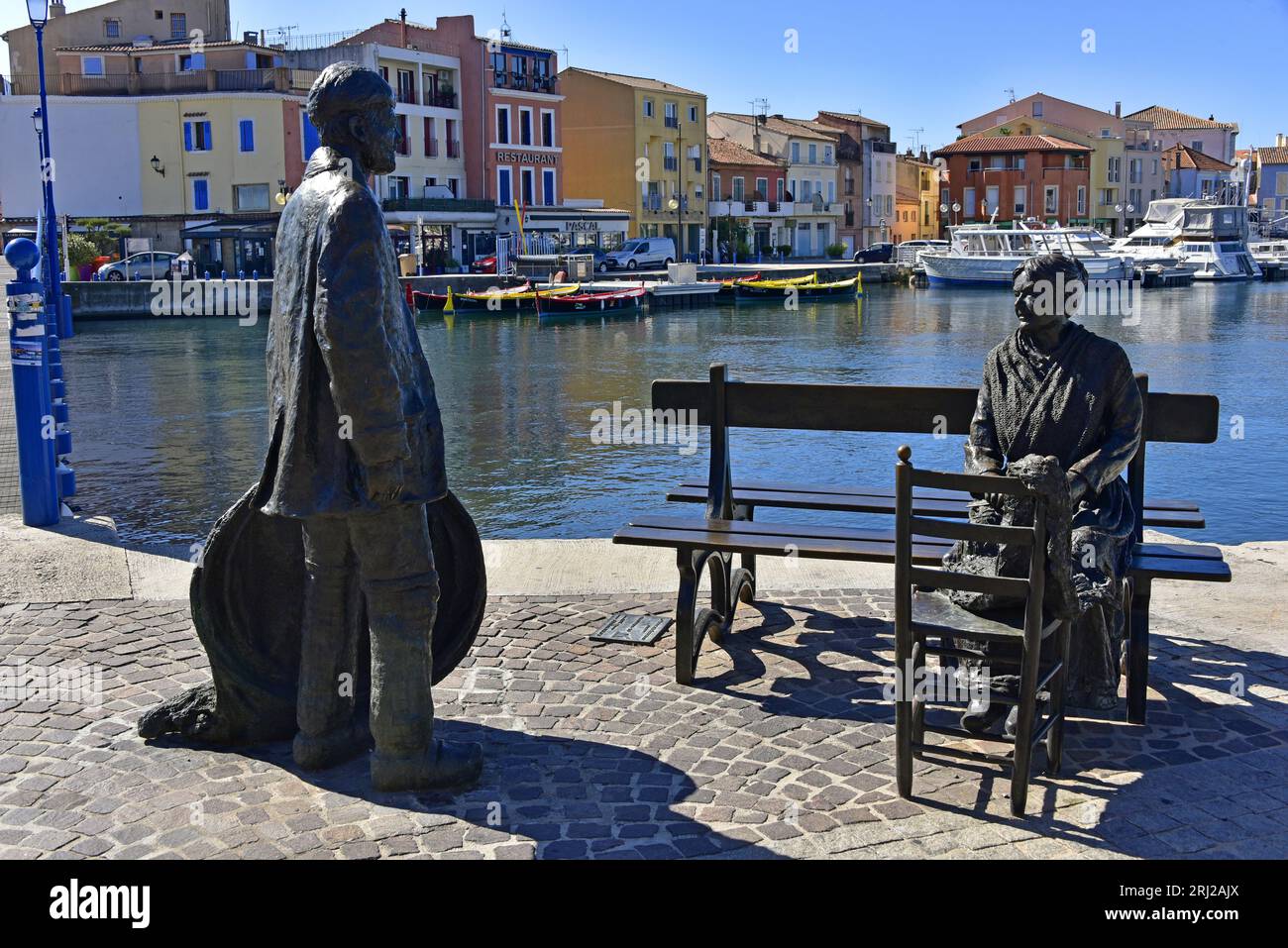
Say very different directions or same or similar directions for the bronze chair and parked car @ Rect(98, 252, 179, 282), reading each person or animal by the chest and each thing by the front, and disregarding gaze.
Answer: very different directions

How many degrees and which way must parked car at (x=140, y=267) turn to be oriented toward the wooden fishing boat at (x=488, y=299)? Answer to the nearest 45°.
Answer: approximately 135° to its left

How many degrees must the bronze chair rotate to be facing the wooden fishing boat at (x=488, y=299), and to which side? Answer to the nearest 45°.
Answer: approximately 45° to its left

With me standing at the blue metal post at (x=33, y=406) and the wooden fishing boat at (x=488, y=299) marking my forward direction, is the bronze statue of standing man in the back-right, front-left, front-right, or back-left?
back-right

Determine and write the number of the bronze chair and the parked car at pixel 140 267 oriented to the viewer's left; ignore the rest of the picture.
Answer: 1

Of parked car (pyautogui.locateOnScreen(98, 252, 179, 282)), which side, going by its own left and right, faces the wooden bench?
left

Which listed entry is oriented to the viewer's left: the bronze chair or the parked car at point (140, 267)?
the parked car

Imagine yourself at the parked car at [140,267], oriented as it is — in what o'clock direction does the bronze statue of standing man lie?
The bronze statue of standing man is roughly at 9 o'clock from the parked car.

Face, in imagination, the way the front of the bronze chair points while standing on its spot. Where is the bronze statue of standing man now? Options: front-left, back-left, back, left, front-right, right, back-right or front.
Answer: back-left

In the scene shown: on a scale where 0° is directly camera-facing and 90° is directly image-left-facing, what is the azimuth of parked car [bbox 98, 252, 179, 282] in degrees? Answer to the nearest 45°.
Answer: approximately 90°
